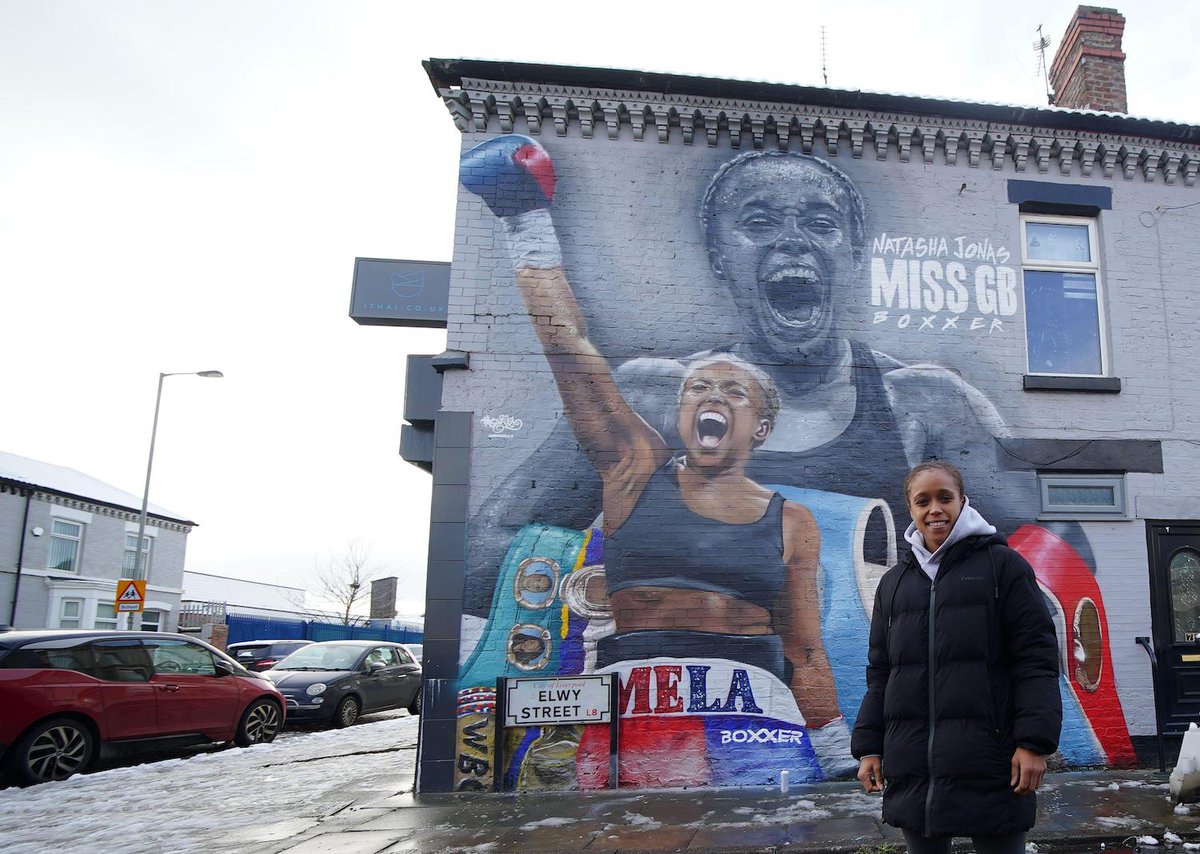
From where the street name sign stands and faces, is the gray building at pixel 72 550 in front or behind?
behind

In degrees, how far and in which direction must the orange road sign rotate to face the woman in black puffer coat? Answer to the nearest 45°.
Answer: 0° — it already faces them

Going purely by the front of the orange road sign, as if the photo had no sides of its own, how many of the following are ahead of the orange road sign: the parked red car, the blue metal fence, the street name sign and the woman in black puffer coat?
3

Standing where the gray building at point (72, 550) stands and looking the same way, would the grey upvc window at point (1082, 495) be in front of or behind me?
in front

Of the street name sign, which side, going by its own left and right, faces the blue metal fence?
back

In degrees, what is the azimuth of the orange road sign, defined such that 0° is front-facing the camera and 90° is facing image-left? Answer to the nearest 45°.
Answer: approximately 0°

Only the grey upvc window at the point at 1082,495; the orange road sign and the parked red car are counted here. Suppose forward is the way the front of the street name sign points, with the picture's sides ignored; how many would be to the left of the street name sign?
1

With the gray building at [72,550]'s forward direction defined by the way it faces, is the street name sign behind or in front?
in front

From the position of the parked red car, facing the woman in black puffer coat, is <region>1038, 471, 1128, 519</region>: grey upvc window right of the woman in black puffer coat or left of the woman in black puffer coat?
left

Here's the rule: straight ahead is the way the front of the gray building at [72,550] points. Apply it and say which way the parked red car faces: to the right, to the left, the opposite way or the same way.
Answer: to the left

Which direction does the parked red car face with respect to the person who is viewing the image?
facing away from the viewer and to the right of the viewer

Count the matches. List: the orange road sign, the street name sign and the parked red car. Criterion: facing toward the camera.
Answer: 2

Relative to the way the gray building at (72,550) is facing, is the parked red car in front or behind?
in front
